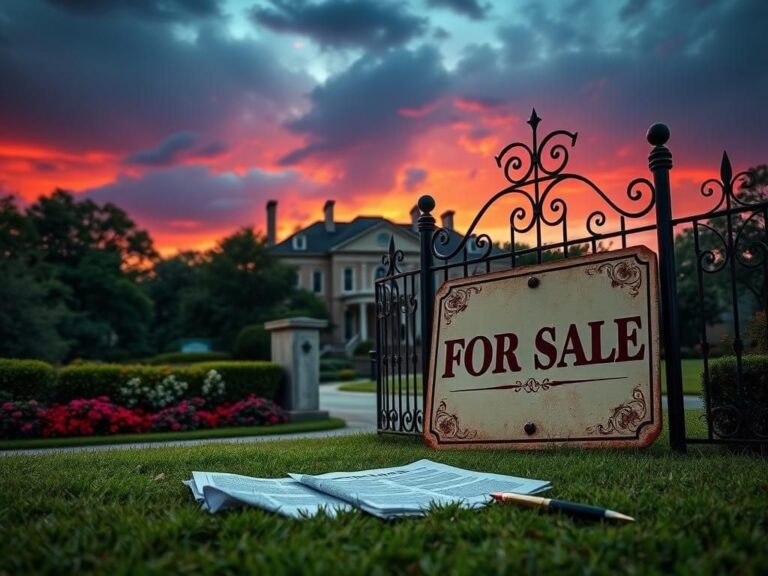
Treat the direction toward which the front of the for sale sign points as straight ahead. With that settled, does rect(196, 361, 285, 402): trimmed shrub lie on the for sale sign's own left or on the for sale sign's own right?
on the for sale sign's own right

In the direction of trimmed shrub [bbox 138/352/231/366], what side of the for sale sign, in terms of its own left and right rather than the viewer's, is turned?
right

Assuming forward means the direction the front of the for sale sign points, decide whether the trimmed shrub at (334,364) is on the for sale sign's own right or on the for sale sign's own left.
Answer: on the for sale sign's own right

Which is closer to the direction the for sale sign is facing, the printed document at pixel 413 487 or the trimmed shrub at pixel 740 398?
the printed document

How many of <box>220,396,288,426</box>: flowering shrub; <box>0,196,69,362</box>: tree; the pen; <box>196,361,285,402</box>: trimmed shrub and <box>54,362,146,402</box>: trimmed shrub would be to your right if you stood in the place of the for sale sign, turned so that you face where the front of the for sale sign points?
4

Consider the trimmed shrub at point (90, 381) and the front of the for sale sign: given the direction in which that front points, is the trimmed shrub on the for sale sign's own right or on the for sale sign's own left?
on the for sale sign's own right

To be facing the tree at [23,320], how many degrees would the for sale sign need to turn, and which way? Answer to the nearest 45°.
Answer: approximately 90° to its right

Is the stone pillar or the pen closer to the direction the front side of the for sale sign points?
the pen

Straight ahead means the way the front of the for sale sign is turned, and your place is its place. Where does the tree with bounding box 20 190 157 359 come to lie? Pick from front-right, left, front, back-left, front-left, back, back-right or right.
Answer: right

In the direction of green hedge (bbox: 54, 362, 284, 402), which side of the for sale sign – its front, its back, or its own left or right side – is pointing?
right

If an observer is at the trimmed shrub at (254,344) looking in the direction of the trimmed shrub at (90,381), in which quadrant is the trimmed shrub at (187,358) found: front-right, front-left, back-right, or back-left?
front-right

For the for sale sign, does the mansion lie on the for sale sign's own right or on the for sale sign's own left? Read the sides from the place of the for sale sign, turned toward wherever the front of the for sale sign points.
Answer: on the for sale sign's own right

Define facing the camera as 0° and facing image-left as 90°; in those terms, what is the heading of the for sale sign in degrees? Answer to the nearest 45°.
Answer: approximately 45°

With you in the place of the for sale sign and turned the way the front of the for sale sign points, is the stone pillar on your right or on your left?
on your right

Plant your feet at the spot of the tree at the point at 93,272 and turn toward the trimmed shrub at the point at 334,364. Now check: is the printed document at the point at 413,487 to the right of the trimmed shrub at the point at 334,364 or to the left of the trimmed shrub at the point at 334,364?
right

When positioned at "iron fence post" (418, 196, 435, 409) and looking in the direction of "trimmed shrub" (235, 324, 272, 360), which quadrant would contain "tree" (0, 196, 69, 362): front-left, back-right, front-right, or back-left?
front-left
